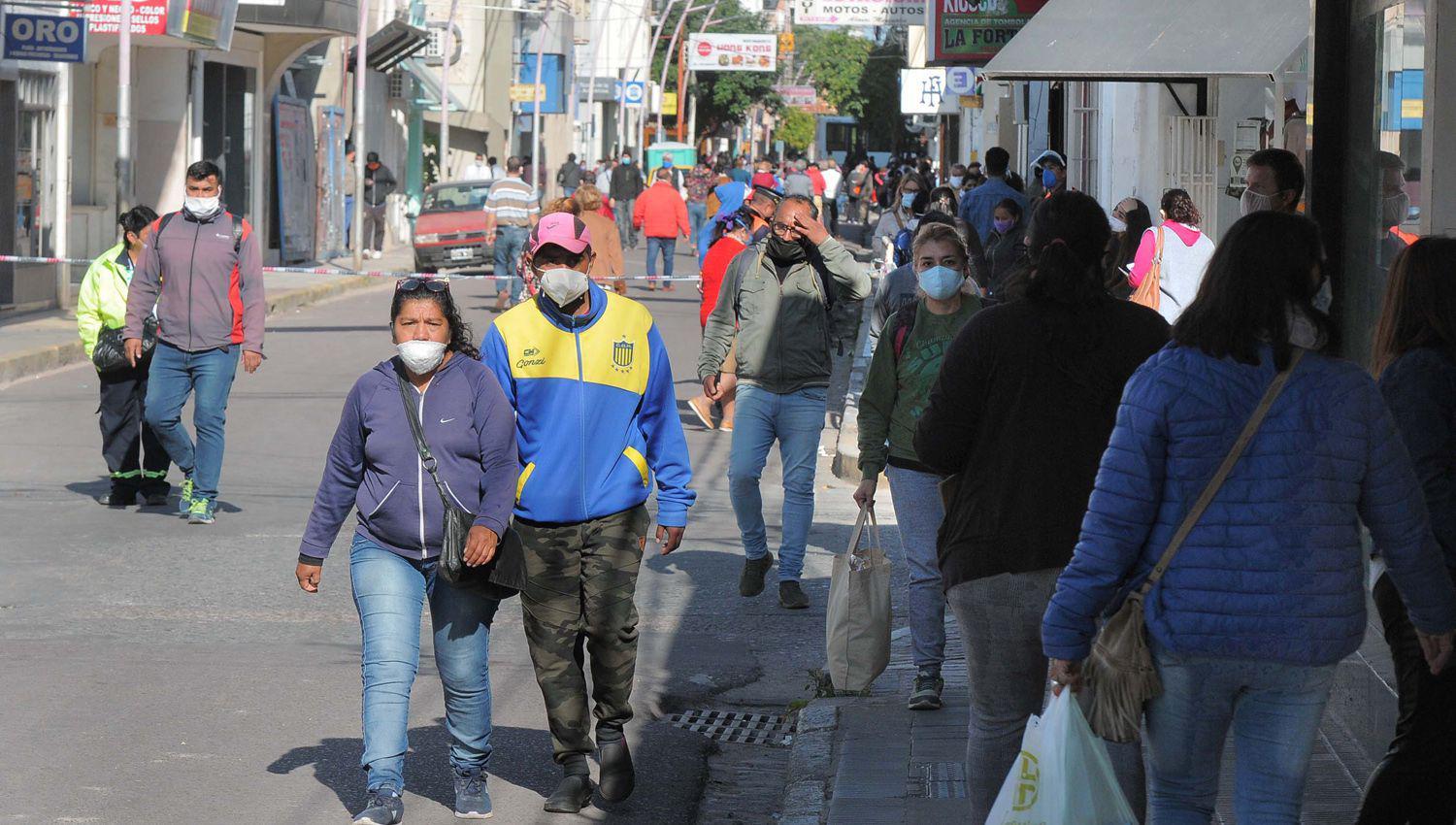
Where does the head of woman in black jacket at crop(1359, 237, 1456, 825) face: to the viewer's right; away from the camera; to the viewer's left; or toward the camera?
away from the camera

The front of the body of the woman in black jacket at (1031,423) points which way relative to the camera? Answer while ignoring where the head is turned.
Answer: away from the camera

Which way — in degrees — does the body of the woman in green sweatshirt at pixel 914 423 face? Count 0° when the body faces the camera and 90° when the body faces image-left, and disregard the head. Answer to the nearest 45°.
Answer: approximately 0°

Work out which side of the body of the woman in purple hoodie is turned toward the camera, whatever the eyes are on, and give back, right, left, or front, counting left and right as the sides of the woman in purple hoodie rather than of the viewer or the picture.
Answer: front

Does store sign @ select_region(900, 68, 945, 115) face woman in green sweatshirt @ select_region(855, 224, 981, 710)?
yes

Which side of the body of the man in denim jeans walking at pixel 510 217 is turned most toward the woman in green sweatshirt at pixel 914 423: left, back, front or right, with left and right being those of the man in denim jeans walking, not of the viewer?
back

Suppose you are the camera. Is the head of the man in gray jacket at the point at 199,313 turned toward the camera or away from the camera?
toward the camera

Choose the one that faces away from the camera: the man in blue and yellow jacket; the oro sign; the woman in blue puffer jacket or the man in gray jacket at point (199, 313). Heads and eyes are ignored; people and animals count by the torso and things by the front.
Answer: the woman in blue puffer jacket

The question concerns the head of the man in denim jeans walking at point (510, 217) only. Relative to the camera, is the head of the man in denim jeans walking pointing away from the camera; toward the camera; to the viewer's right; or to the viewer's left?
away from the camera

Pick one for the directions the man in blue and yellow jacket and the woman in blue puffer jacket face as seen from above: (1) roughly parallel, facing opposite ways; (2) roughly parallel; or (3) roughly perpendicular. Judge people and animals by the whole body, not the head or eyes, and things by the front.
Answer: roughly parallel, facing opposite ways

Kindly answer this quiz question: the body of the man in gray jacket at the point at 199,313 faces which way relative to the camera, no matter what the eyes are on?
toward the camera

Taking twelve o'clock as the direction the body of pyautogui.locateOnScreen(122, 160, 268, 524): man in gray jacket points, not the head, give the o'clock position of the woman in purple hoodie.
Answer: The woman in purple hoodie is roughly at 12 o'clock from the man in gray jacket.

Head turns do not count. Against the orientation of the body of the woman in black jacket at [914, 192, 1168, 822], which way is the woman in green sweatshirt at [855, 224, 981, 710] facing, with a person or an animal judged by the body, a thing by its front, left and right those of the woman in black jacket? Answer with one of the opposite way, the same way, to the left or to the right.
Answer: the opposite way

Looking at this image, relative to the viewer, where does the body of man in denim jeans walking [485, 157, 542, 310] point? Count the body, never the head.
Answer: away from the camera

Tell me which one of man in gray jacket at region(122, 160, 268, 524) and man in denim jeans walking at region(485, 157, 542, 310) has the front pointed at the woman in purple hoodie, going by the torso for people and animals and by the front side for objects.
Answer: the man in gray jacket

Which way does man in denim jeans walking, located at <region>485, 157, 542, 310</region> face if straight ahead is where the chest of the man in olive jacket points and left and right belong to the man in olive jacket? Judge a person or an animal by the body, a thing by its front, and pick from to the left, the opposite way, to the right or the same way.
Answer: the opposite way

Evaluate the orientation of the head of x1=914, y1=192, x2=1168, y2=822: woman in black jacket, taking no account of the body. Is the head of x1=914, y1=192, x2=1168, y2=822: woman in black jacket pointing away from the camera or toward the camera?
away from the camera
